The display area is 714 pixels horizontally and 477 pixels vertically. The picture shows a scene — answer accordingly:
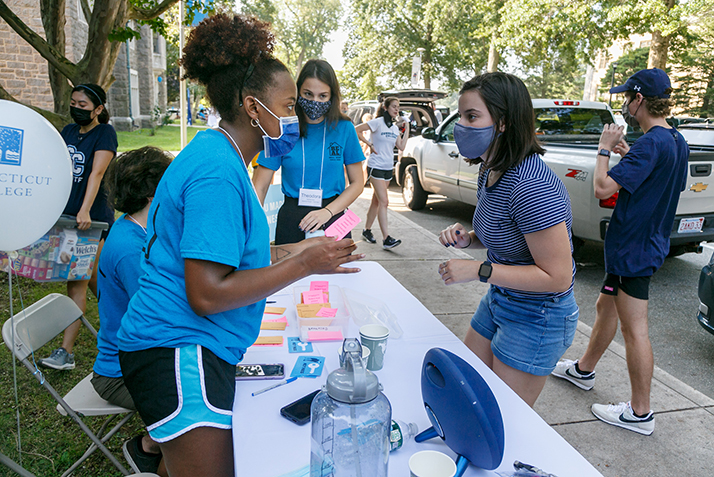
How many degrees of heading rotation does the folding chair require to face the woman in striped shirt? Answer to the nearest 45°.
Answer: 0° — it already faces them

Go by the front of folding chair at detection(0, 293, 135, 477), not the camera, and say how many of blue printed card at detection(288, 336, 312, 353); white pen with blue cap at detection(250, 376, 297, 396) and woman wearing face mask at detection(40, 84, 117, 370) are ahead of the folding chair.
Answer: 2

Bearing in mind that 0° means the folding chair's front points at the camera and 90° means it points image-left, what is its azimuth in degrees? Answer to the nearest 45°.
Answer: approximately 315°

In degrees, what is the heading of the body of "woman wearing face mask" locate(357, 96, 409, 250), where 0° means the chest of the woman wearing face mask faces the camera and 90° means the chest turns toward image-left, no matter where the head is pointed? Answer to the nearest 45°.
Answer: approximately 315°

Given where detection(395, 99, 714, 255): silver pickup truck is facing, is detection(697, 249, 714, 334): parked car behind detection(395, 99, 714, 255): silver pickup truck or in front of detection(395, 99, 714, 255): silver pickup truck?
behind

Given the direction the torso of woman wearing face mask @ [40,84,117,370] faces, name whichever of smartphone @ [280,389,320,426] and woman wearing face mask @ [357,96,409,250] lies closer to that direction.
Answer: the smartphone

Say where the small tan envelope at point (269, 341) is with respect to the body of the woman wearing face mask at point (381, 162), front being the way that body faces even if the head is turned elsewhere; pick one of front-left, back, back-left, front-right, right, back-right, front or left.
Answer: front-right

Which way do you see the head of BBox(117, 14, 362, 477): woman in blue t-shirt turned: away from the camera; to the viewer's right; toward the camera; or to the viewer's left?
to the viewer's right

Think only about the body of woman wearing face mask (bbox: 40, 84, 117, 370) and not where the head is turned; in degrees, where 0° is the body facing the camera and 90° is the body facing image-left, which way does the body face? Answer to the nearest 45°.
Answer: approximately 45°

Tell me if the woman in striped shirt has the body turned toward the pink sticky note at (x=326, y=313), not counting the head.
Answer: yes

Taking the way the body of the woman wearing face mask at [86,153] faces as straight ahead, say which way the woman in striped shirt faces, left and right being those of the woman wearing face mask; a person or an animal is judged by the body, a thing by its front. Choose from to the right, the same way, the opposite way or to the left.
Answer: to the right

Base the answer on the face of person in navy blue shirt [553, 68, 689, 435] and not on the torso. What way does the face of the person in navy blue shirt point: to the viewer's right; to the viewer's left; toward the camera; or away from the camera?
to the viewer's left

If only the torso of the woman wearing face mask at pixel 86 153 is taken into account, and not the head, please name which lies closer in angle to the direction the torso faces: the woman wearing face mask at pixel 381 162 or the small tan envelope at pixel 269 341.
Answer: the small tan envelope

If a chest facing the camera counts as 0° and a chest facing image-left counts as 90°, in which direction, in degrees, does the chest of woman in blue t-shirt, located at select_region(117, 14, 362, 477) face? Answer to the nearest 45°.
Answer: approximately 270°
